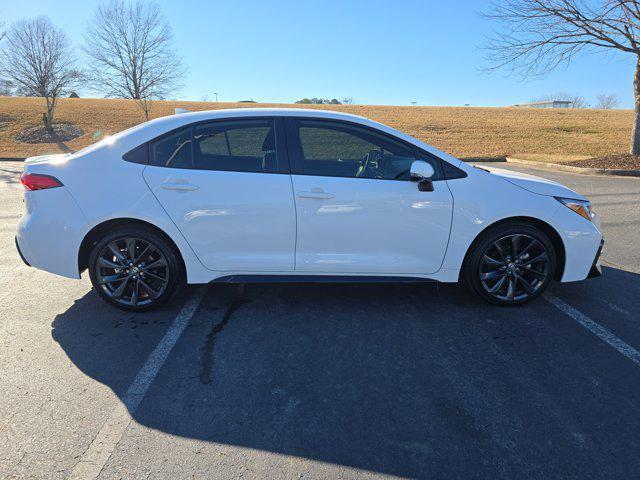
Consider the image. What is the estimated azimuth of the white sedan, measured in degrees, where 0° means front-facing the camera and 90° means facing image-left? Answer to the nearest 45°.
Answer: approximately 270°
